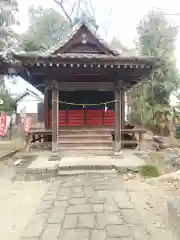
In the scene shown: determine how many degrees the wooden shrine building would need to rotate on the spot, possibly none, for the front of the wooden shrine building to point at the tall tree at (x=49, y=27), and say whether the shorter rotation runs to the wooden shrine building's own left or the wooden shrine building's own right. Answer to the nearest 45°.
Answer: approximately 180°

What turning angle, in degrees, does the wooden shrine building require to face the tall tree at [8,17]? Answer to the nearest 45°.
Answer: approximately 135° to its right

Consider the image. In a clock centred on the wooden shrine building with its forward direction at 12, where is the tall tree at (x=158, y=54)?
The tall tree is roughly at 7 o'clock from the wooden shrine building.

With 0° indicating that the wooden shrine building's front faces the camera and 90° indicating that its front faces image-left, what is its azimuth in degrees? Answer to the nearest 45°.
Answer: approximately 0°

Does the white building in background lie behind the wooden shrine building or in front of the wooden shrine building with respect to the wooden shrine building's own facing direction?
behind
